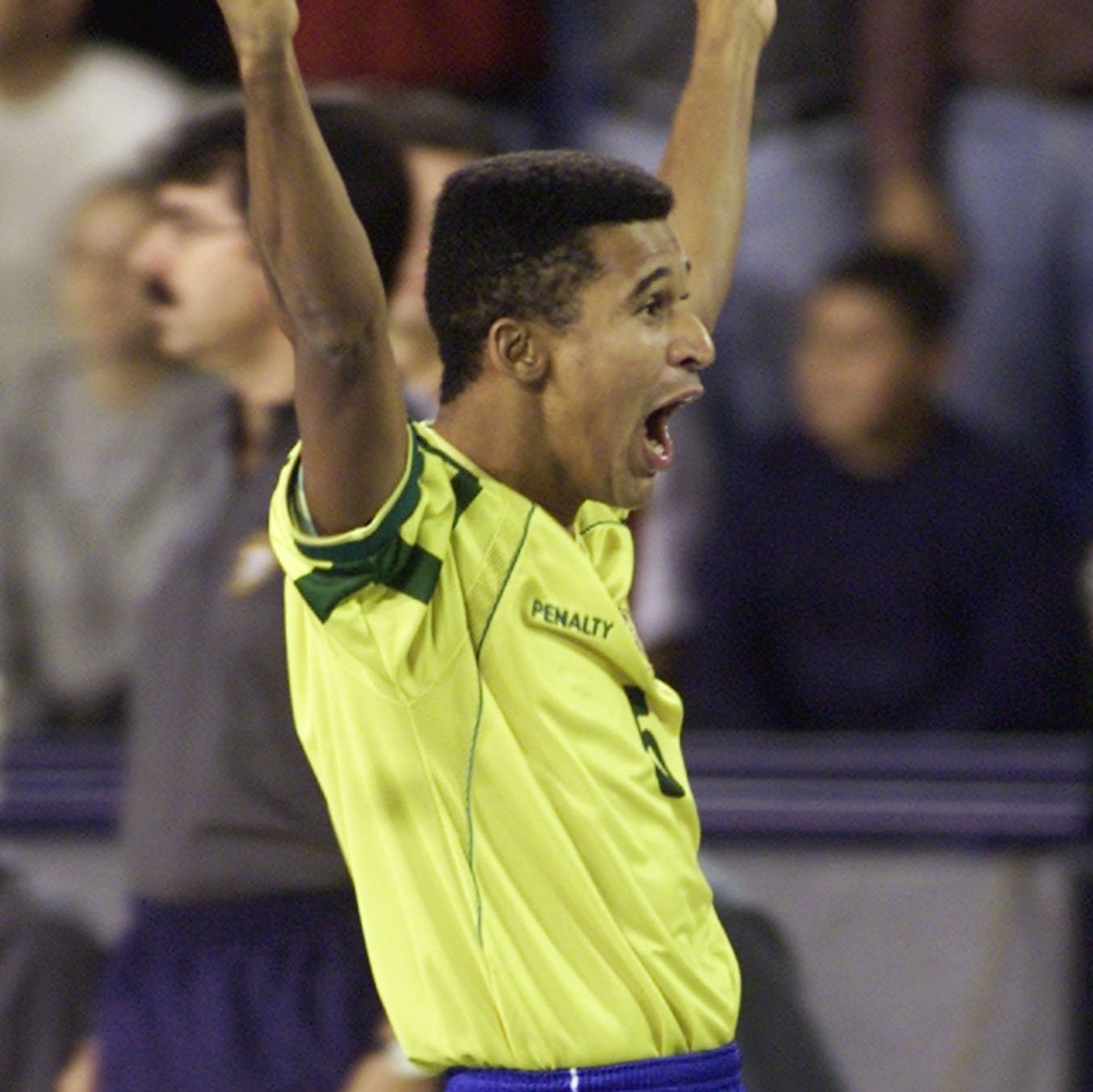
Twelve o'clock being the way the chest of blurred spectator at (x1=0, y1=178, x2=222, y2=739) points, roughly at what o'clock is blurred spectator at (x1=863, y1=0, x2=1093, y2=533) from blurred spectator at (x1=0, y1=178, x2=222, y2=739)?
blurred spectator at (x1=863, y1=0, x2=1093, y2=533) is roughly at 9 o'clock from blurred spectator at (x1=0, y1=178, x2=222, y2=739).

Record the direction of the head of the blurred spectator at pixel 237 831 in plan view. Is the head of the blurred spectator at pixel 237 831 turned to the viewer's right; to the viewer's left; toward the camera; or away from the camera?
to the viewer's left

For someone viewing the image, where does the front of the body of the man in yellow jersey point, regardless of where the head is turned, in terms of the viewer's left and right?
facing the viewer and to the right of the viewer

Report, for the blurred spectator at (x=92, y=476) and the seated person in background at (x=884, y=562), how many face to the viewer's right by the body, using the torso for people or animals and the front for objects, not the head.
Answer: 0
